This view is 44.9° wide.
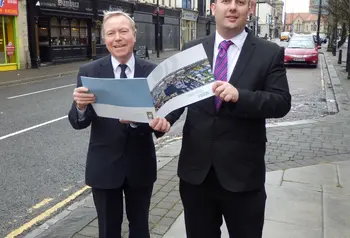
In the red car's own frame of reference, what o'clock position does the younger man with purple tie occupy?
The younger man with purple tie is roughly at 12 o'clock from the red car.

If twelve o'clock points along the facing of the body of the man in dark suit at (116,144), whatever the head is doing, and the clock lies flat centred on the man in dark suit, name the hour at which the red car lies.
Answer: The red car is roughly at 7 o'clock from the man in dark suit.

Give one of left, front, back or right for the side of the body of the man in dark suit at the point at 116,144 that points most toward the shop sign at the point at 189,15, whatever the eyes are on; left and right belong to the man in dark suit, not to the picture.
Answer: back

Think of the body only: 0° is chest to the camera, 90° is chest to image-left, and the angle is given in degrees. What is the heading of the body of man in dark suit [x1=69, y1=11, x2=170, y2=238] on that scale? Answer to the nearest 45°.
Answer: approximately 0°

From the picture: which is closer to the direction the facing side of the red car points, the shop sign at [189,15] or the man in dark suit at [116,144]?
the man in dark suit

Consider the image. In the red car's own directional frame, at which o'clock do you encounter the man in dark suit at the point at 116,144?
The man in dark suit is roughly at 12 o'clock from the red car.

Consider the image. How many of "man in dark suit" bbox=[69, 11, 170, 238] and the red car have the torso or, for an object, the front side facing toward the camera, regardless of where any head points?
2
